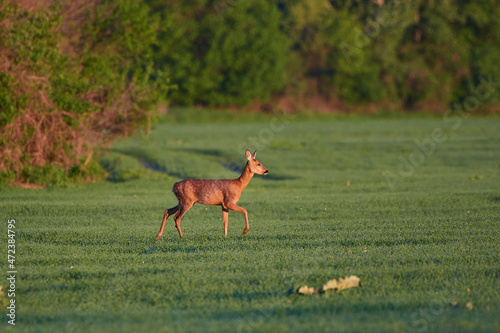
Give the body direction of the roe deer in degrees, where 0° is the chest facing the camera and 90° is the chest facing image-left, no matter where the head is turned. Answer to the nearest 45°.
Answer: approximately 270°
